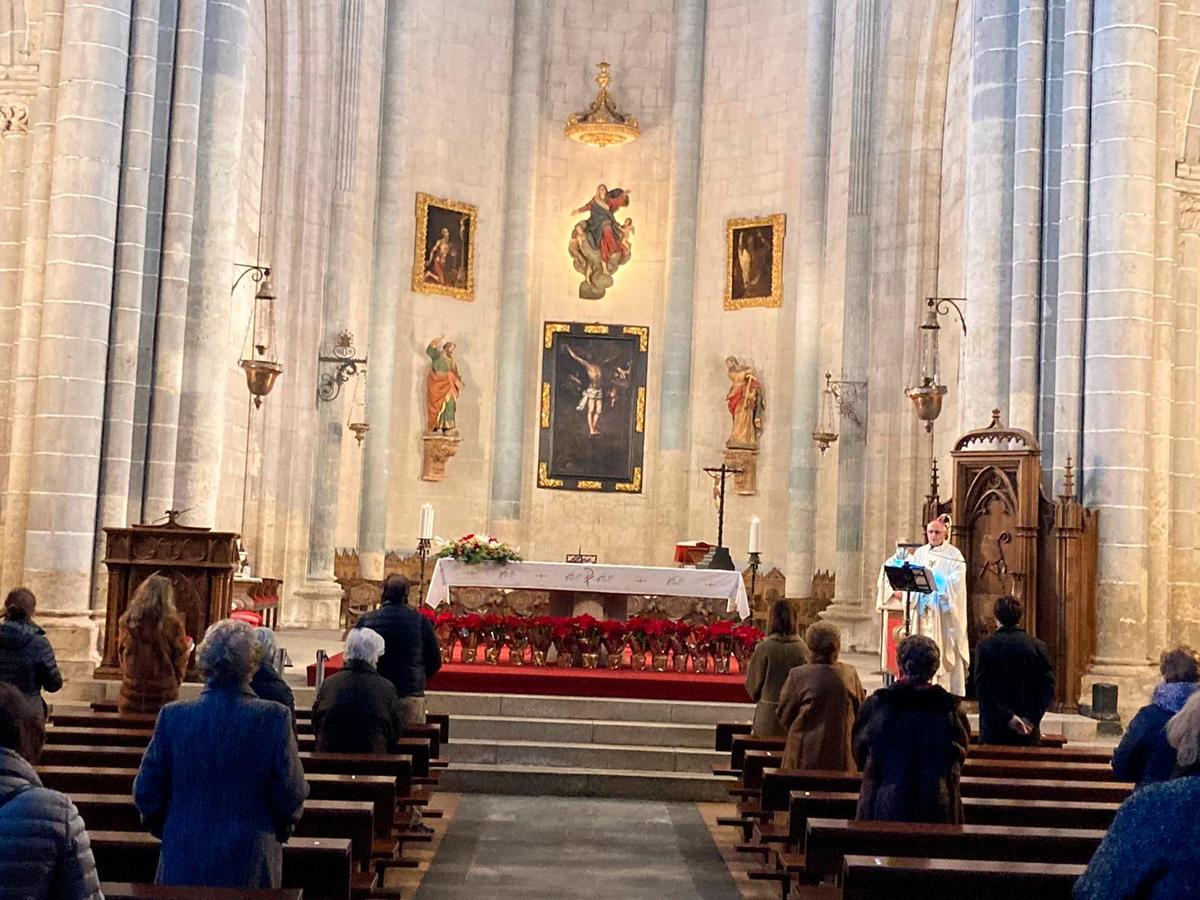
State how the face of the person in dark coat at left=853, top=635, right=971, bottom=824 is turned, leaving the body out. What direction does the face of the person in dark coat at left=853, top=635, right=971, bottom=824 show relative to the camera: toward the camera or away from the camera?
away from the camera

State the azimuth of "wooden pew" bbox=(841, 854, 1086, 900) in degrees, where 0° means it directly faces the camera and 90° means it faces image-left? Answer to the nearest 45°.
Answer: approximately 180°

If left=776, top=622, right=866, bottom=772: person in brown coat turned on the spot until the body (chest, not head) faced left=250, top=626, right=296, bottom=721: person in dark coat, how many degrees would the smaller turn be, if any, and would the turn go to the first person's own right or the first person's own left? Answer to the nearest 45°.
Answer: approximately 135° to the first person's own left

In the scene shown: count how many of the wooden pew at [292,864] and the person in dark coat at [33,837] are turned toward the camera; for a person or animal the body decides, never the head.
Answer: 0

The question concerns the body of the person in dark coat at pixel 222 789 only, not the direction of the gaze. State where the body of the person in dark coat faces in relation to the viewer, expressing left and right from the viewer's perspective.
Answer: facing away from the viewer

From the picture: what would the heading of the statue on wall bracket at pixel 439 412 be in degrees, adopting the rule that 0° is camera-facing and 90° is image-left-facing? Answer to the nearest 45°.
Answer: approximately 315°

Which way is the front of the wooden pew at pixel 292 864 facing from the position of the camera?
facing away from the viewer

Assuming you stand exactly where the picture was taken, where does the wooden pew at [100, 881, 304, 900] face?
facing away from the viewer

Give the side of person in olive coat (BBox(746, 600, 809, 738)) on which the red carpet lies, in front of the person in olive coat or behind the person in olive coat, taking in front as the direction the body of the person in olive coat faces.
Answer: in front

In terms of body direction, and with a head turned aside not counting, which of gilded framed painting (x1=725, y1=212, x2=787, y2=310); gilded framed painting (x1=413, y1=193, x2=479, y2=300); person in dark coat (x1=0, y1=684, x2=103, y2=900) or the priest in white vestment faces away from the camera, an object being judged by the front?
the person in dark coat

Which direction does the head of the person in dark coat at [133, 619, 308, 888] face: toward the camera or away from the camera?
away from the camera

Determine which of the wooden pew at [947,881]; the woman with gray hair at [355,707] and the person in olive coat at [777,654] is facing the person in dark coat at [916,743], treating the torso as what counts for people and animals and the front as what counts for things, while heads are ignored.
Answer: the wooden pew

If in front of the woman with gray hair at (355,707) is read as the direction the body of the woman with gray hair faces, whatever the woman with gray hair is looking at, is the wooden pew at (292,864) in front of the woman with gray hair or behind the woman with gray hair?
behind

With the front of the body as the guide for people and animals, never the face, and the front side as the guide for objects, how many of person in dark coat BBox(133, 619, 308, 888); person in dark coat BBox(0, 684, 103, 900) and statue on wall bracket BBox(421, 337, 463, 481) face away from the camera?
2

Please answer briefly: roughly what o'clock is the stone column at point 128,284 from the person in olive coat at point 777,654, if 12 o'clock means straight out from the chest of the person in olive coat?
The stone column is roughly at 10 o'clock from the person in olive coat.

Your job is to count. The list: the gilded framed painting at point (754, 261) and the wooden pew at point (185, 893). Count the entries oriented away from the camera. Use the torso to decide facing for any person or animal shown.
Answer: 1

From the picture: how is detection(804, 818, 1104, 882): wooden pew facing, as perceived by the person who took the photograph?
facing away from the viewer
